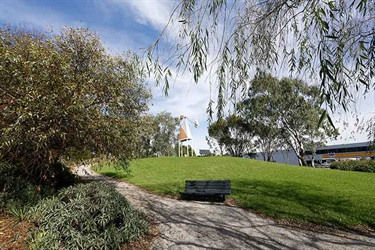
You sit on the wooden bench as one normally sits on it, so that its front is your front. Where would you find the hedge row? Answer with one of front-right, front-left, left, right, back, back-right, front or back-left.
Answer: back

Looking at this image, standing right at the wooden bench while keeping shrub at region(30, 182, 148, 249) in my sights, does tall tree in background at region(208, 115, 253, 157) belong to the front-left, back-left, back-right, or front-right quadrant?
back-right

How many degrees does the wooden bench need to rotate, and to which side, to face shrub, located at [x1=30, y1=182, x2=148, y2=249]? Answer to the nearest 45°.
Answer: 0° — it already faces it

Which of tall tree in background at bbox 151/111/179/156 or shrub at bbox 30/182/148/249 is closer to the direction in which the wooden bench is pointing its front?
the shrub

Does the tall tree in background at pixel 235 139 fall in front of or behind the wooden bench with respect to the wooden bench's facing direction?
behind

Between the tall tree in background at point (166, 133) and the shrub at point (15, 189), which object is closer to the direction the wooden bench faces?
the shrub

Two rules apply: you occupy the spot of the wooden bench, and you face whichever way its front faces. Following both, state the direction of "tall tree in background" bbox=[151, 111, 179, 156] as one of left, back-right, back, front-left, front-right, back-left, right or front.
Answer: back-right

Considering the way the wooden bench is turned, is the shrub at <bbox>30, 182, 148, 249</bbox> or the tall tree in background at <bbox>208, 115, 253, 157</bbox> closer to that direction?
the shrub

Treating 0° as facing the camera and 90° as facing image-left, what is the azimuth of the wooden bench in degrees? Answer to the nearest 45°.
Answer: approximately 45°
